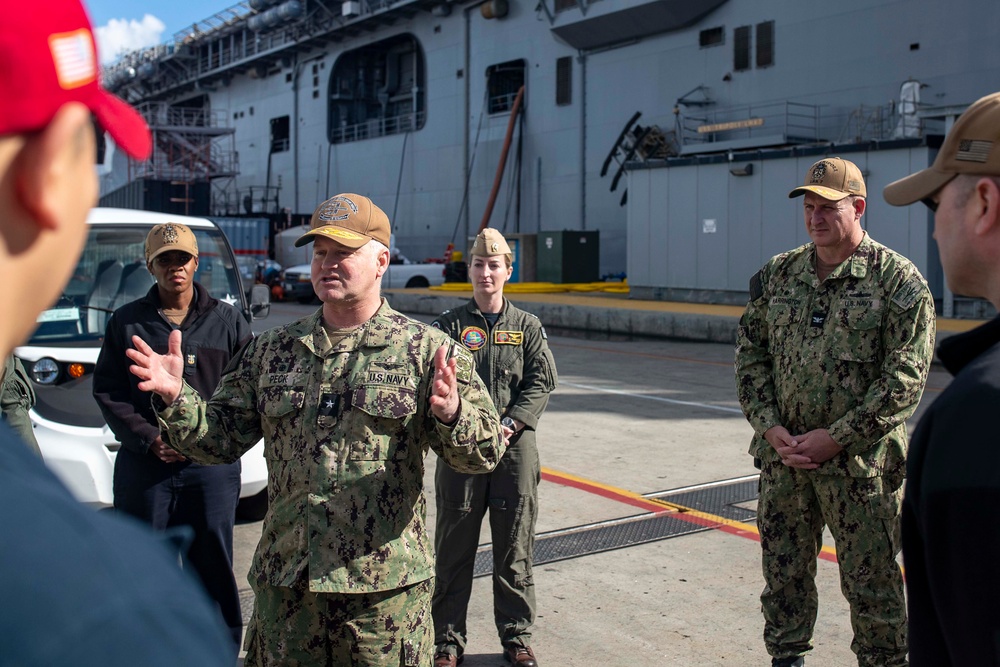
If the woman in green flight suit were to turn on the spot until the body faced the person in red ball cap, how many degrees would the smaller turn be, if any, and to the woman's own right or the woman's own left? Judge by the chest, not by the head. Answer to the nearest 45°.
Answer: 0° — they already face them

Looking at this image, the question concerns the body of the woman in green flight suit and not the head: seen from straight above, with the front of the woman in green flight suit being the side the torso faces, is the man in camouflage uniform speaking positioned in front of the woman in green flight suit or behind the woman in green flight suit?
in front

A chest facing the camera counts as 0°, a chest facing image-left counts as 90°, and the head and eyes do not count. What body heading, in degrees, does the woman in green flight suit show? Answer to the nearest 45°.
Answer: approximately 0°

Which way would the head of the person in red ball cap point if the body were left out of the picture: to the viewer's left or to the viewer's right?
to the viewer's right

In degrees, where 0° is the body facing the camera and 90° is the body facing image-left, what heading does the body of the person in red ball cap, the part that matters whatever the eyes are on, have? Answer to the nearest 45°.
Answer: approximately 225°

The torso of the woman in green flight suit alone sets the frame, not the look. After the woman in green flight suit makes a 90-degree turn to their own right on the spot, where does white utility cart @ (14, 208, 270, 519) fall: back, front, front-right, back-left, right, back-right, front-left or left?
front-right

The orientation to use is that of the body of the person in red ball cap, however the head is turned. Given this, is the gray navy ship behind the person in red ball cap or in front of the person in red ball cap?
in front

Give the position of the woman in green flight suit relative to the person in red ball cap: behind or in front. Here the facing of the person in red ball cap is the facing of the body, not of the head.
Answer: in front

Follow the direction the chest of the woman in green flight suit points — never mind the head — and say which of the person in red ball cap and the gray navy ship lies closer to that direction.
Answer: the person in red ball cap

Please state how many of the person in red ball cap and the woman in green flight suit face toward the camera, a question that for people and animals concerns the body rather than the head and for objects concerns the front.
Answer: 1

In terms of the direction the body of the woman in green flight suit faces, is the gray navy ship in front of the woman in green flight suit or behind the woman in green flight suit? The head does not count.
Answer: behind
